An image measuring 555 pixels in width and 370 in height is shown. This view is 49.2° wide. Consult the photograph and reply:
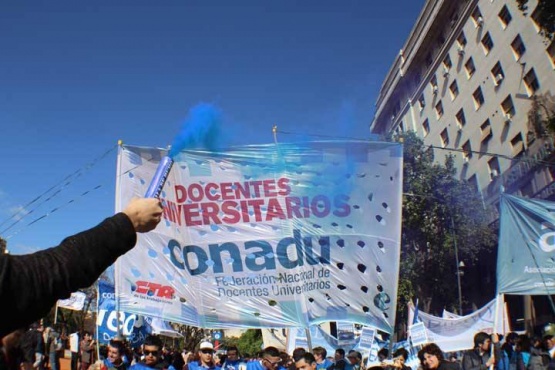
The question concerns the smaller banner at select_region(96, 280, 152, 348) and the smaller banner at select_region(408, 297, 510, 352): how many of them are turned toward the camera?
2

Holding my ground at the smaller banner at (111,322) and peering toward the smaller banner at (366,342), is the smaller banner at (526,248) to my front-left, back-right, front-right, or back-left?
front-right

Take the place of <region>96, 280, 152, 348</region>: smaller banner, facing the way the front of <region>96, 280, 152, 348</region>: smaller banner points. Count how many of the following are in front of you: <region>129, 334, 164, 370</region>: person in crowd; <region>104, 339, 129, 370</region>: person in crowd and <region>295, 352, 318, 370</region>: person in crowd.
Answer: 3

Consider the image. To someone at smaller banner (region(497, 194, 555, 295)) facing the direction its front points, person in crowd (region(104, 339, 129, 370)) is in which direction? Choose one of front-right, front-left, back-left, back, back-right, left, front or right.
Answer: front-right

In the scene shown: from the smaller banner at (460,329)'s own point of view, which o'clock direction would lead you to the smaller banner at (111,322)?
the smaller banner at (111,322) is roughly at 3 o'clock from the smaller banner at (460,329).

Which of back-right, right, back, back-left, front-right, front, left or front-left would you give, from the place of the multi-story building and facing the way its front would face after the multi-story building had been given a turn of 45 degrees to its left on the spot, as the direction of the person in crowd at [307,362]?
front

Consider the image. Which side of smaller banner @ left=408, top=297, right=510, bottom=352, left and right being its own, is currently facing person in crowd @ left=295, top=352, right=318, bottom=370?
front

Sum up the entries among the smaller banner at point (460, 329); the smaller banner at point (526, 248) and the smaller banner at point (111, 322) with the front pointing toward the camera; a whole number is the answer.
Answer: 3

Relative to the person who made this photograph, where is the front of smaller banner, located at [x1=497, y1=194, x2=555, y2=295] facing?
facing the viewer

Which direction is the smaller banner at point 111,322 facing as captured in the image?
toward the camera

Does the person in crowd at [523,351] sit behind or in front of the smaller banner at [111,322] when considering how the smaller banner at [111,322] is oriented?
in front

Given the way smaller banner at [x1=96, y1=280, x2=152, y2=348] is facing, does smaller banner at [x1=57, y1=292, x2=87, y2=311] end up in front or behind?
behind

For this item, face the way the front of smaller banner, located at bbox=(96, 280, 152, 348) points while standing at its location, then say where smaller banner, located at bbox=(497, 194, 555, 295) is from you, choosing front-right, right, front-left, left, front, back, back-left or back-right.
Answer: front-left
